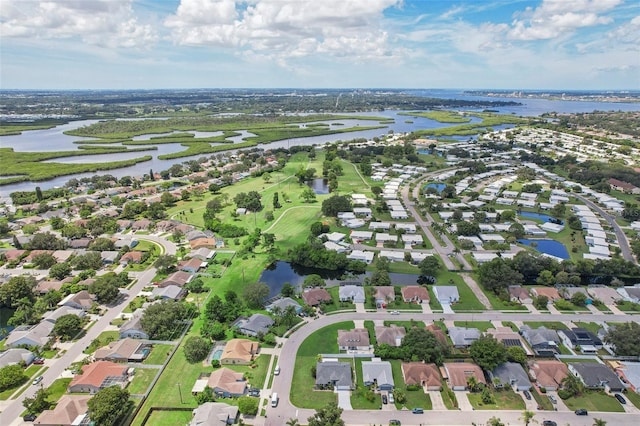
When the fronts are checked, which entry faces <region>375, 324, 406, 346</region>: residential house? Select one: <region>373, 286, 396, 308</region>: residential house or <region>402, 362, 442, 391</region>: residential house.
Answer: <region>373, 286, 396, 308</region>: residential house

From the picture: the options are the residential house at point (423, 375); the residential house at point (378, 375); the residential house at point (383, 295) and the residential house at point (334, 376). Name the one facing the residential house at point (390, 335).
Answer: the residential house at point (383, 295)

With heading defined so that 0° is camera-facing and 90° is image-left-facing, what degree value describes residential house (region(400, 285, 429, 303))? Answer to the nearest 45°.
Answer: approximately 0°

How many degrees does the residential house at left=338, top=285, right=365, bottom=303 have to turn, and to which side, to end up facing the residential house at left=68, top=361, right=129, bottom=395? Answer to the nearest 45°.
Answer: approximately 45° to its right

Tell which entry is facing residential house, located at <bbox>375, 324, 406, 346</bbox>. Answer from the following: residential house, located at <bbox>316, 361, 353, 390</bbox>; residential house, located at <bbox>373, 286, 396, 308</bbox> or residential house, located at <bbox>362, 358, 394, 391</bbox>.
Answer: residential house, located at <bbox>373, 286, 396, 308</bbox>

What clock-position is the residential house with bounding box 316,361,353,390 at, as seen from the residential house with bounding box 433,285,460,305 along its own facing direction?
the residential house with bounding box 316,361,353,390 is roughly at 1 o'clock from the residential house with bounding box 433,285,460,305.

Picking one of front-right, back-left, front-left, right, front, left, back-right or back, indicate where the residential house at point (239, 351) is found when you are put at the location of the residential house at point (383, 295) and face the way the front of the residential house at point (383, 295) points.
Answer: front-right

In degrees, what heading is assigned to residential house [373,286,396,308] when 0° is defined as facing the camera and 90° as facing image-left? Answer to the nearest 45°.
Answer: approximately 0°

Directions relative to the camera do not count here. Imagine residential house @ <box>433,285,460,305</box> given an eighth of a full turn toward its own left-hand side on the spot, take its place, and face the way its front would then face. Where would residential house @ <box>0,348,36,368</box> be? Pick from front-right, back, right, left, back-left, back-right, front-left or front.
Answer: right

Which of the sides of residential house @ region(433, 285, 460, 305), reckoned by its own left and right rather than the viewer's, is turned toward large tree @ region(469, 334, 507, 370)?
front

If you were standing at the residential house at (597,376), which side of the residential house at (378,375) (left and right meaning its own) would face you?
left

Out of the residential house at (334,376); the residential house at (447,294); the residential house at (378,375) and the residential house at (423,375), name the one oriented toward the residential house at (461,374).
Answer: the residential house at (447,294)

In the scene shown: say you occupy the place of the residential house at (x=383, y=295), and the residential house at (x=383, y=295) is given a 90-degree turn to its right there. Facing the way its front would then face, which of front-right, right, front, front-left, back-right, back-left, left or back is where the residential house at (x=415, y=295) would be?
back
